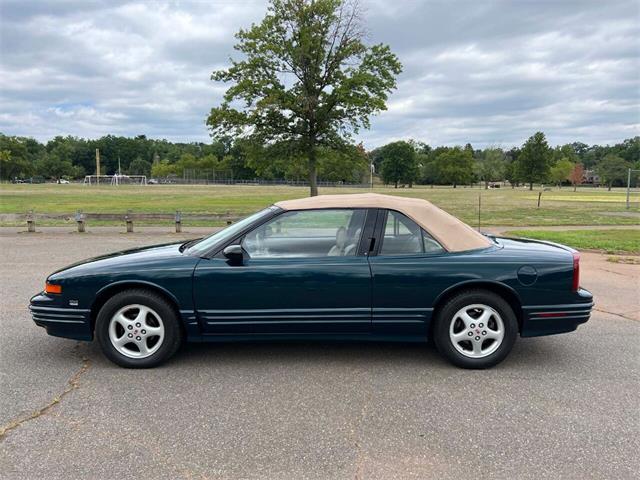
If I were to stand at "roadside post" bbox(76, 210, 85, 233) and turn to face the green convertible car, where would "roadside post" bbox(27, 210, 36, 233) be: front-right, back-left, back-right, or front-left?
back-right

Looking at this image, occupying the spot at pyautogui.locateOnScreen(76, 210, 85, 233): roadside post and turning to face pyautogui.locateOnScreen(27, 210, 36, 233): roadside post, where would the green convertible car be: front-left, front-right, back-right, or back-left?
back-left

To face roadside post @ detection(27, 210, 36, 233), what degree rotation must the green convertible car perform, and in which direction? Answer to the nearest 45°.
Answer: approximately 45° to its right

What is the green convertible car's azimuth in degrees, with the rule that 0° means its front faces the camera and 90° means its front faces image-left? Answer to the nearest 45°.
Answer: approximately 90°

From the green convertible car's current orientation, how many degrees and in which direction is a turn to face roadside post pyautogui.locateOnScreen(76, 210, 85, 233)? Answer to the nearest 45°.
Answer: approximately 45° to its right
